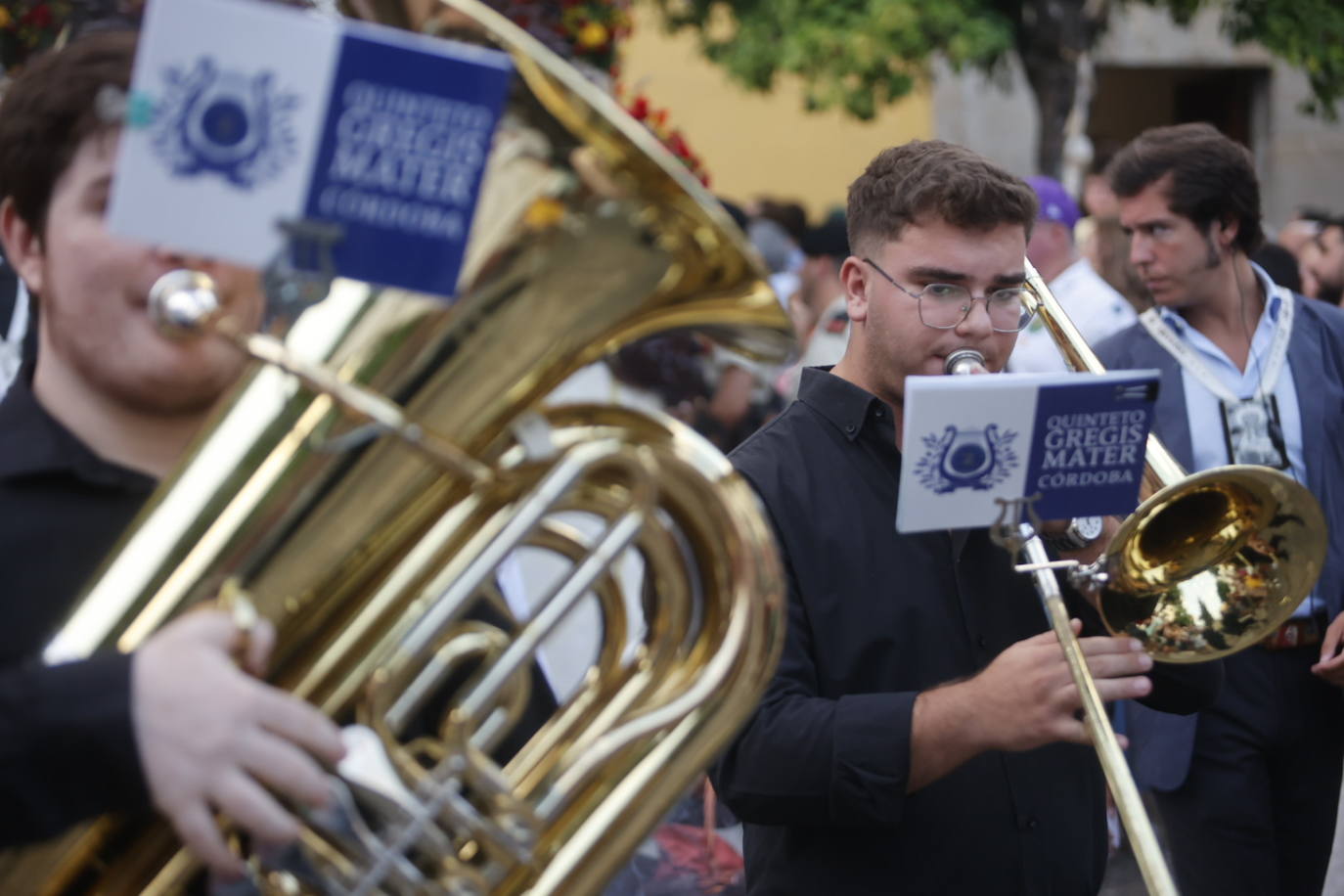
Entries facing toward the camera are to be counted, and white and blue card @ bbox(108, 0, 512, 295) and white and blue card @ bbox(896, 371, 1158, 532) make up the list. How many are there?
2

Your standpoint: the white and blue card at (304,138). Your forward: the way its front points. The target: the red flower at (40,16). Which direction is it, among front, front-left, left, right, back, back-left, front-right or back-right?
back

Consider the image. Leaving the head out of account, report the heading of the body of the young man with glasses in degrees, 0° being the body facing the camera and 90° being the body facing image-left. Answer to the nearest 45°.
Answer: approximately 315°

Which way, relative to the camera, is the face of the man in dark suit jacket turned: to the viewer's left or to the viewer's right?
to the viewer's left

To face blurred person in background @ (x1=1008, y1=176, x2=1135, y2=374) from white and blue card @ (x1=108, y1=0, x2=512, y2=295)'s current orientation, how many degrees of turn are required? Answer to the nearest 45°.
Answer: approximately 135° to its left

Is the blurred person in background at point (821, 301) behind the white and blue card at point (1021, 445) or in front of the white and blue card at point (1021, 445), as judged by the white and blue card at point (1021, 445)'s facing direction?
behind

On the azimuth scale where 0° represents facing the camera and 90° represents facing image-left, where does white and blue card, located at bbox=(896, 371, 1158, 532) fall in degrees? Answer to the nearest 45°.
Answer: approximately 0°
